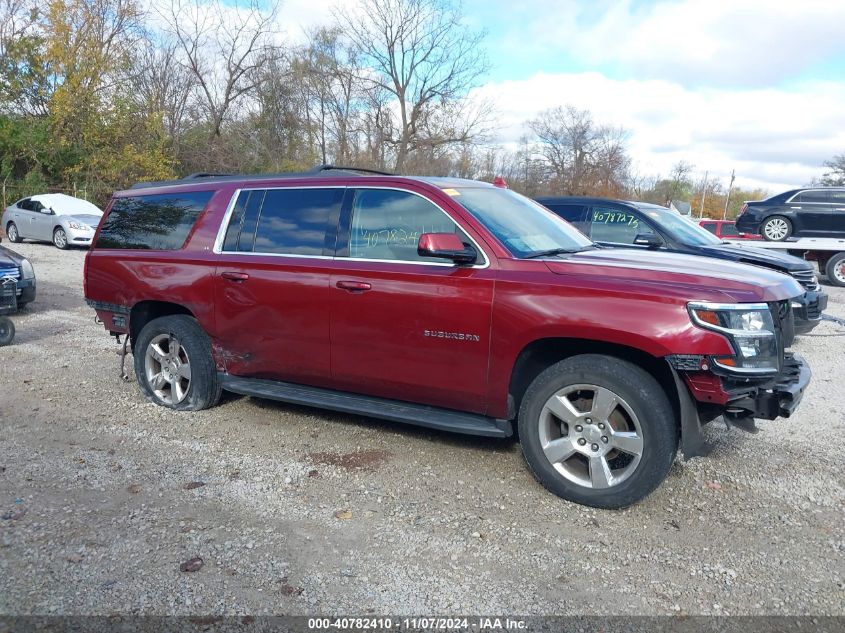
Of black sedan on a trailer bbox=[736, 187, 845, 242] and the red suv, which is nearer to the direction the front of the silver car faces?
the black sedan on a trailer

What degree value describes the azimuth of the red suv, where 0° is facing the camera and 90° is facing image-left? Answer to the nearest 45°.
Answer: approximately 315°

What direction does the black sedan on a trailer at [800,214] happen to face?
to the viewer's right

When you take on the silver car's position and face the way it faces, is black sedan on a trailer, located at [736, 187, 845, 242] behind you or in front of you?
in front

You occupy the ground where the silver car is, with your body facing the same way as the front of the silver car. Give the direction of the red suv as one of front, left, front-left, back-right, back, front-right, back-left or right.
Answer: front-right

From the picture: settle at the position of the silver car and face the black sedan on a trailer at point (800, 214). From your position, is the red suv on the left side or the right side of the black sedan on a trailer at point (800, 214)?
right

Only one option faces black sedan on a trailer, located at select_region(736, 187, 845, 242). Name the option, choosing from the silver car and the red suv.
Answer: the silver car
